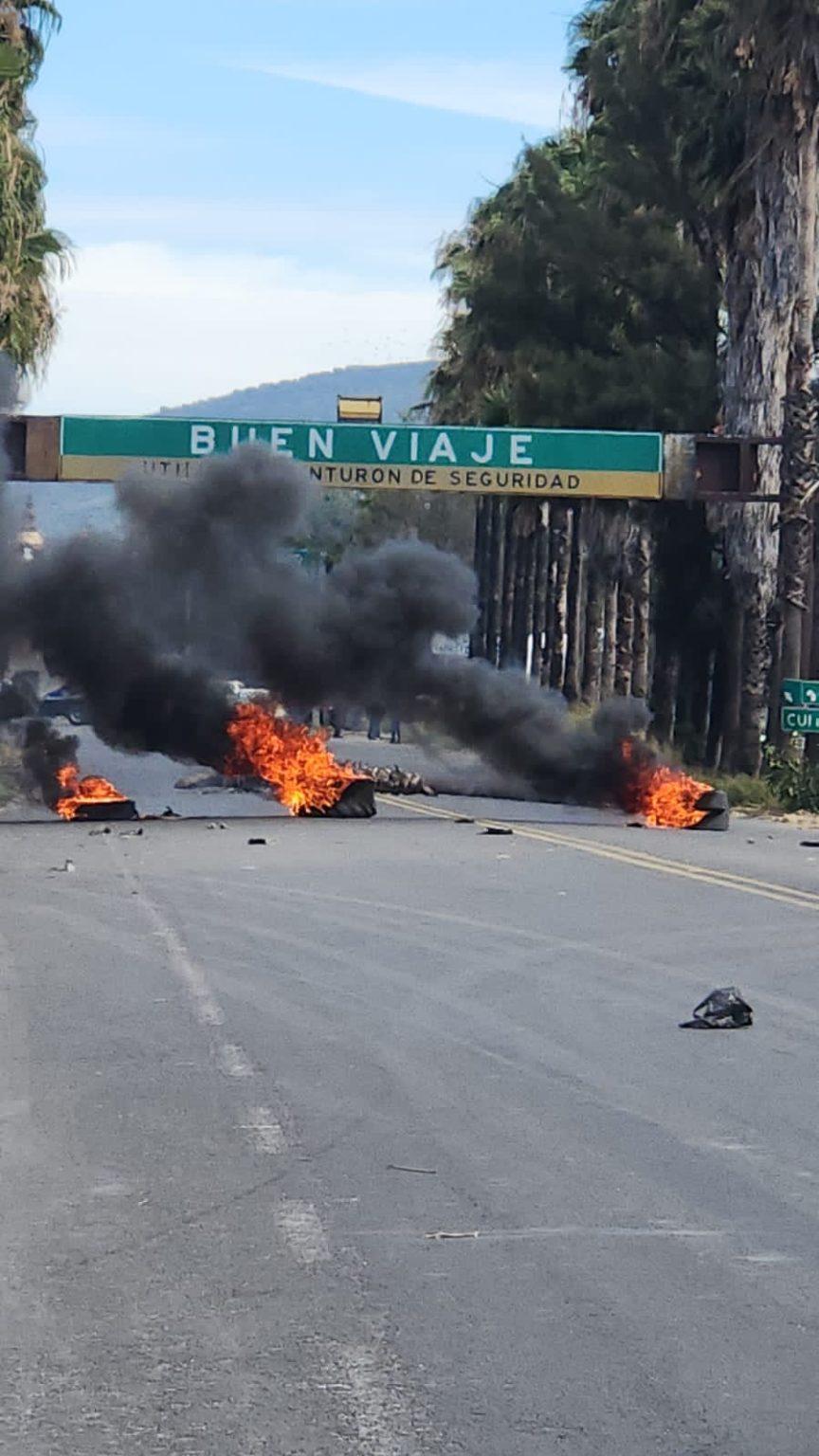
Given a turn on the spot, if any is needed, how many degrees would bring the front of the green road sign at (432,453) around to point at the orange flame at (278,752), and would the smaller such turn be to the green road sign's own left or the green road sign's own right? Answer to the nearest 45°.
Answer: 0° — it already faces it

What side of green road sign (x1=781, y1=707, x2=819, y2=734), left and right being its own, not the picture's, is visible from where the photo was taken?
front

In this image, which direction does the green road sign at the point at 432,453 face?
toward the camera

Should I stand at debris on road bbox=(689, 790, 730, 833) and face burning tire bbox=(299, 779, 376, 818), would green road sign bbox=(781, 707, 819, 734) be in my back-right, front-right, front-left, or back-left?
back-right

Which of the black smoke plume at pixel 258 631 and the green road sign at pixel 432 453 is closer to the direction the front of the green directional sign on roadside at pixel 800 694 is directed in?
the black smoke plume

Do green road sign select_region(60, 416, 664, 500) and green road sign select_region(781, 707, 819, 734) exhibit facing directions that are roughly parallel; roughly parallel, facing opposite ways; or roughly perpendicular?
roughly parallel

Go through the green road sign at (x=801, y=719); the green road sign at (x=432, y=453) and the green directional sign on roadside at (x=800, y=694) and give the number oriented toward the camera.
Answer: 3

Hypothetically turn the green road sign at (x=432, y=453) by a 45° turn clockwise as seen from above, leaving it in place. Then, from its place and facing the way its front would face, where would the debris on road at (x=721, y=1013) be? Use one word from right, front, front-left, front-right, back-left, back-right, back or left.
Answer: front-left

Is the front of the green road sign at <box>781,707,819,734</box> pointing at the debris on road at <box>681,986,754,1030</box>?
yes

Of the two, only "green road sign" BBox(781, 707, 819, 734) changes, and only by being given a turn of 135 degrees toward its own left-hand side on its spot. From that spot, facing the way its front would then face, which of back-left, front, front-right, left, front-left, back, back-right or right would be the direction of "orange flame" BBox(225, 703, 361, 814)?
back

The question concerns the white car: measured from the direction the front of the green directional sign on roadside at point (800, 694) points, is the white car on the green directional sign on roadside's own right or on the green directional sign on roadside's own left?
on the green directional sign on roadside's own right

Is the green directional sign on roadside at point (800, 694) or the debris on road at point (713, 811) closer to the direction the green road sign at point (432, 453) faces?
the debris on road

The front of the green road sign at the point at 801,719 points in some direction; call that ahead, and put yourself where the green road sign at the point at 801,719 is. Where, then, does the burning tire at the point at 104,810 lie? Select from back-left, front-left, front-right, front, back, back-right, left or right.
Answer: front-right

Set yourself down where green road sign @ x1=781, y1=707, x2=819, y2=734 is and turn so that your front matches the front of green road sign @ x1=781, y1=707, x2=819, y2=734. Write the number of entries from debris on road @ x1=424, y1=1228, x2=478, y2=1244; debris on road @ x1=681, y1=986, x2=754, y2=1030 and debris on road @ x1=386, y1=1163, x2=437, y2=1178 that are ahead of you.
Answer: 3

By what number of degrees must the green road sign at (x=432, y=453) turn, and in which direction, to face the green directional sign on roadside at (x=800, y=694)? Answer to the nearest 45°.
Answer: approximately 45° to its left

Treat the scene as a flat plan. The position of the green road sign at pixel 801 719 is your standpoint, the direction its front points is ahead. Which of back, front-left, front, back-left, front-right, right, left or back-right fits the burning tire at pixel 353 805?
front-right

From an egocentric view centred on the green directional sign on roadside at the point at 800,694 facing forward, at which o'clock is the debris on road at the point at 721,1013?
The debris on road is roughly at 12 o'clock from the green directional sign on roadside.
